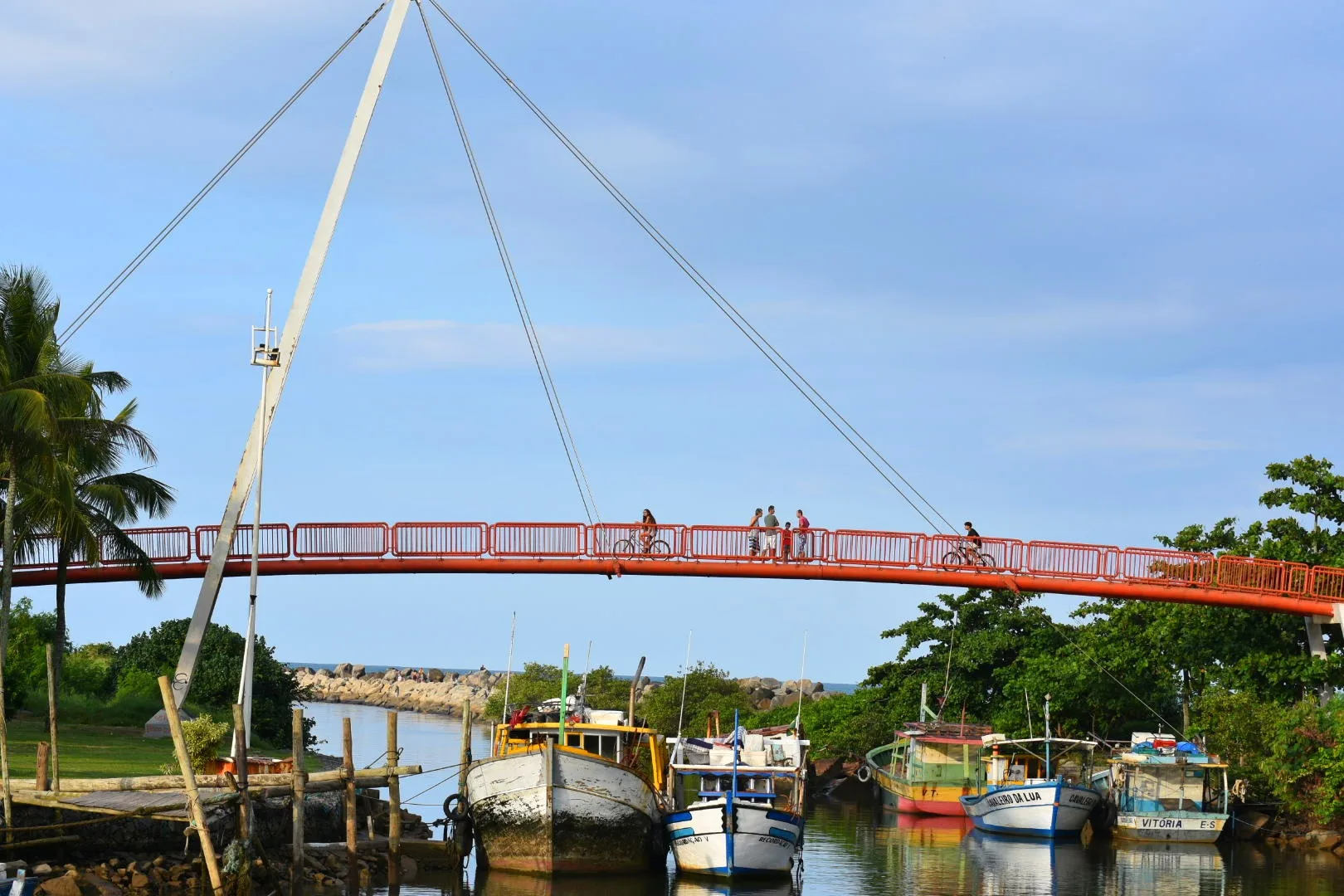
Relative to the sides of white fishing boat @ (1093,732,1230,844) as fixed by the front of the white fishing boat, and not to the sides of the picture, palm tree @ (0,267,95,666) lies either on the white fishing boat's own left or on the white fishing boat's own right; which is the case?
on the white fishing boat's own left

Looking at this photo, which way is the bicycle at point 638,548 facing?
to the viewer's left

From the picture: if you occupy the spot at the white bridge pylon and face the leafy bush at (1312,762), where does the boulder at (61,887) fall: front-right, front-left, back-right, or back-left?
front-right

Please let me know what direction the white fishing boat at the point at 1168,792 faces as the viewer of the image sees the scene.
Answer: facing away from the viewer

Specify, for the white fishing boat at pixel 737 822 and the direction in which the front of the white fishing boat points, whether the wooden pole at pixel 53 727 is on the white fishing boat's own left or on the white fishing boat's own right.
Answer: on the white fishing boat's own right

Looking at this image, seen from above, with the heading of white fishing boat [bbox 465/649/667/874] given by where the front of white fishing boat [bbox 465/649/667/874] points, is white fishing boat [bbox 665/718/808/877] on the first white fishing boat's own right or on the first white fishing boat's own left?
on the first white fishing boat's own left

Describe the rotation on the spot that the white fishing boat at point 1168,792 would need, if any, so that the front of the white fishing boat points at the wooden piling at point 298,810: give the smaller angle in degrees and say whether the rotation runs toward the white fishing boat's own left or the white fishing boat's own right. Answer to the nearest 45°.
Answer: approximately 135° to the white fishing boat's own left

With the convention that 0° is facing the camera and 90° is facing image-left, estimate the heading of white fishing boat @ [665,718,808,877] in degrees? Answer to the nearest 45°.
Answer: approximately 0°
